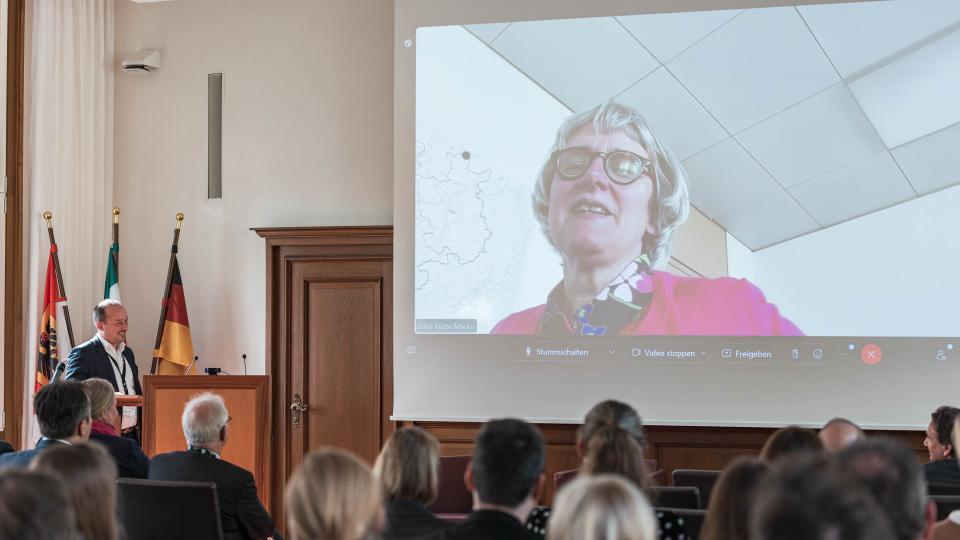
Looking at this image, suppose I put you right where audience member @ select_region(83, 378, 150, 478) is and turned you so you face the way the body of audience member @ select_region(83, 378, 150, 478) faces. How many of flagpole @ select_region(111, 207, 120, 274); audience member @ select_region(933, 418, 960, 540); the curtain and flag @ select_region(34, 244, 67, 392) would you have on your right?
1

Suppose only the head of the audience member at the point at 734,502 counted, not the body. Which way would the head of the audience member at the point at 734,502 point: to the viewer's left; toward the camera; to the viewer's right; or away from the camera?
away from the camera

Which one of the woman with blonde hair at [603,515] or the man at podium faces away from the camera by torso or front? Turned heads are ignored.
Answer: the woman with blonde hair

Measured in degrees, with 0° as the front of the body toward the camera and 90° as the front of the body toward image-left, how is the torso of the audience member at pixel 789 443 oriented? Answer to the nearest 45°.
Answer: approximately 180°

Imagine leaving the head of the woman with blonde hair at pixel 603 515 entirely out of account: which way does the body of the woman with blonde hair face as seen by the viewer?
away from the camera

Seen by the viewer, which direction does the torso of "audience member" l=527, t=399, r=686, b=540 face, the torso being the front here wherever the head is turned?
away from the camera

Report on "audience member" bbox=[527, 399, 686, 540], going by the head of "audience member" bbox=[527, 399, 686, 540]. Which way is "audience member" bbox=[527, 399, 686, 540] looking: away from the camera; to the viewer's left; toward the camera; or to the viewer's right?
away from the camera

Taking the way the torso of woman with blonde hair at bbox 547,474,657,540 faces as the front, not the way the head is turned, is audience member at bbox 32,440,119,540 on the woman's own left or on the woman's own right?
on the woman's own left

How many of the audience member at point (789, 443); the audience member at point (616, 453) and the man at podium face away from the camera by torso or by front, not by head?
2

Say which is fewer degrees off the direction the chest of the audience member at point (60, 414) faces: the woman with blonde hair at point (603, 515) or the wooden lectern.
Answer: the wooden lectern

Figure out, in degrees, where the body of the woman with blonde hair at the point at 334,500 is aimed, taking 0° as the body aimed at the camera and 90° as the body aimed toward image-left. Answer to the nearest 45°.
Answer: approximately 180°

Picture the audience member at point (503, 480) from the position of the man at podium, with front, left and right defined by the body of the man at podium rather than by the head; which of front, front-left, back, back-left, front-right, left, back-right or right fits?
front-right

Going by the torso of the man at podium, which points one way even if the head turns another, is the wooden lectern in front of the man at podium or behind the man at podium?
in front

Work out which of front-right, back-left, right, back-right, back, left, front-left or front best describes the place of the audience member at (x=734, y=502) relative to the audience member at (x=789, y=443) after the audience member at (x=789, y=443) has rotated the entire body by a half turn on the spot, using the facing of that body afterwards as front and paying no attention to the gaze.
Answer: front
